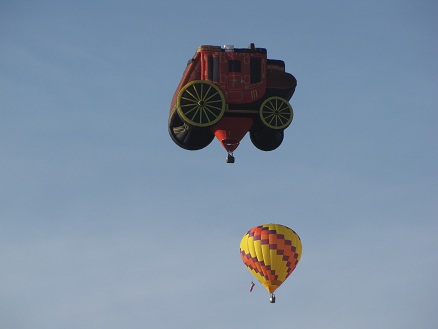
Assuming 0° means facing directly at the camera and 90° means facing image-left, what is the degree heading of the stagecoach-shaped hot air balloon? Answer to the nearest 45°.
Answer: approximately 270°
